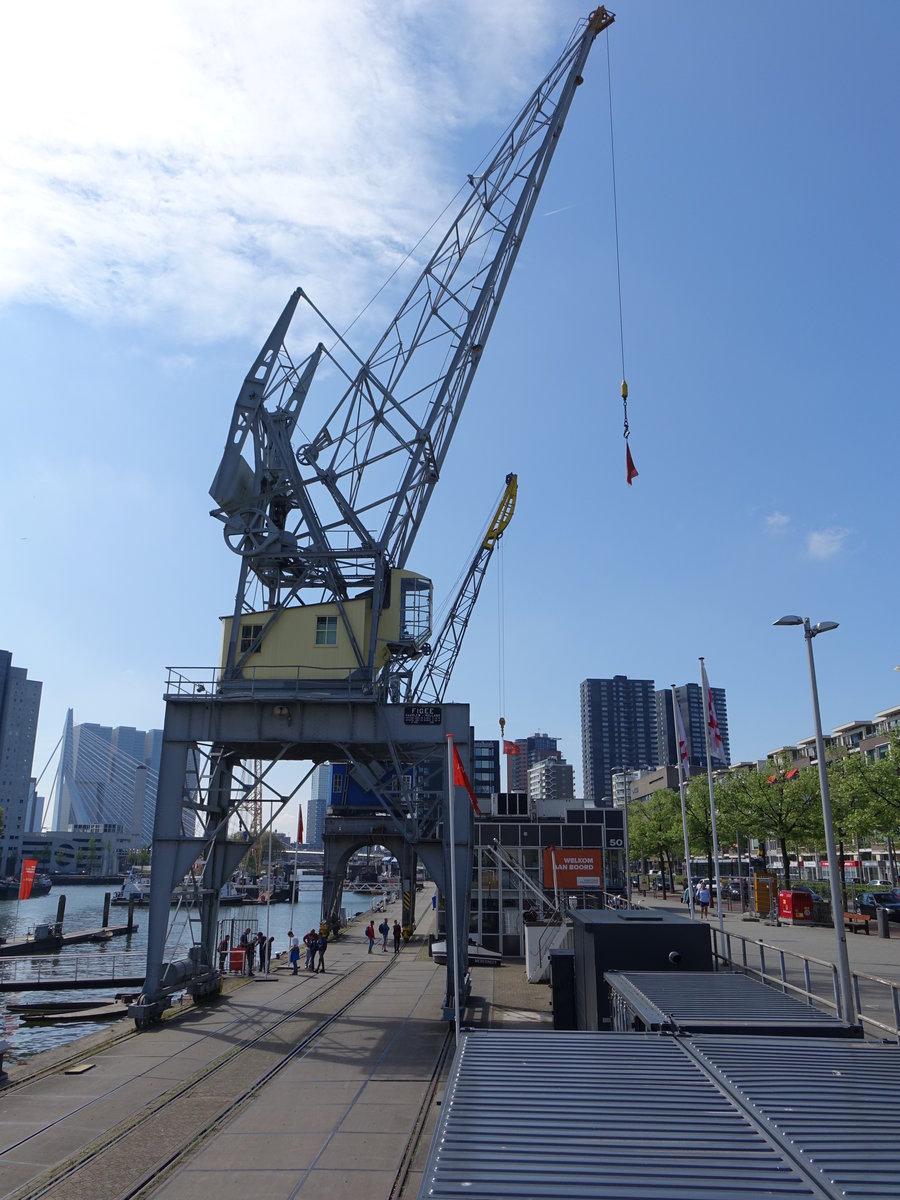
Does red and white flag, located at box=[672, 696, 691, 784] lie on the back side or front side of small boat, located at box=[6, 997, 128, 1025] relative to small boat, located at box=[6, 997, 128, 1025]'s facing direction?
on the back side

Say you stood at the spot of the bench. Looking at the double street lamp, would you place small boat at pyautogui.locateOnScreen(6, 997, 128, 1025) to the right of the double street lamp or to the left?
right

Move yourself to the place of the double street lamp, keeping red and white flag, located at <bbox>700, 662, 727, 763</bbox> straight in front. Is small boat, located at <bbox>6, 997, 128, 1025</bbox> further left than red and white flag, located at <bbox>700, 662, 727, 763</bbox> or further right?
left
